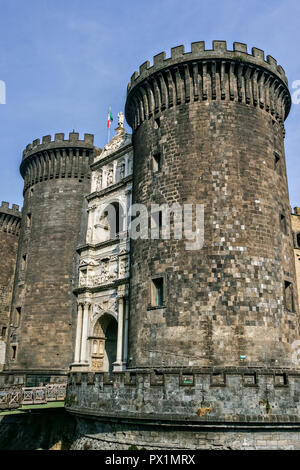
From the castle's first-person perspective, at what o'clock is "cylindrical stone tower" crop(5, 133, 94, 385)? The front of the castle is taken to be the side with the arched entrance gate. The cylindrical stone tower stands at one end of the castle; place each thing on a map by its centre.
The cylindrical stone tower is roughly at 3 o'clock from the castle.

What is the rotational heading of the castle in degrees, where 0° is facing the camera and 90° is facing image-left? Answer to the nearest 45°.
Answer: approximately 45°
